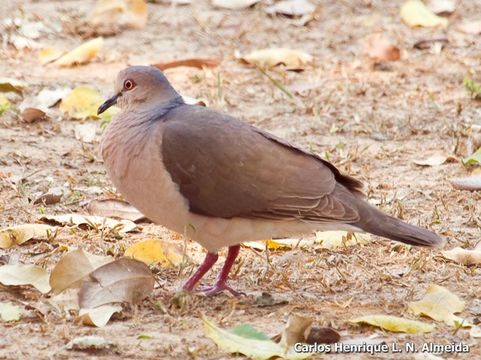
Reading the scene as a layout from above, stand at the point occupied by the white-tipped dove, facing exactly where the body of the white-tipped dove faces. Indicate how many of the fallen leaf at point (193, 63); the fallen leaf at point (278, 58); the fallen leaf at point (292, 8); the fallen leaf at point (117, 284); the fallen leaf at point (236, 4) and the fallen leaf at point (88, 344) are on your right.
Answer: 4

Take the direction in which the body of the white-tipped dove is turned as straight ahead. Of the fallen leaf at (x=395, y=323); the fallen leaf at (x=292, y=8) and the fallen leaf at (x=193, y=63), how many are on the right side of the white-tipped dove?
2

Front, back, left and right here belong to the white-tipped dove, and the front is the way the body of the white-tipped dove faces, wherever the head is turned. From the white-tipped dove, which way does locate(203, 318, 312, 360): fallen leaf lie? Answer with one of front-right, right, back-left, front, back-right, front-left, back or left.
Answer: left

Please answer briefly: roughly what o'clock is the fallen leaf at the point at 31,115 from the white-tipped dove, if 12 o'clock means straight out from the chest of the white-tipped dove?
The fallen leaf is roughly at 2 o'clock from the white-tipped dove.

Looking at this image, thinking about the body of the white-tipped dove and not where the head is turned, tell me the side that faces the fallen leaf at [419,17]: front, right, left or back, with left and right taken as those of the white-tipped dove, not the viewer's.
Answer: right

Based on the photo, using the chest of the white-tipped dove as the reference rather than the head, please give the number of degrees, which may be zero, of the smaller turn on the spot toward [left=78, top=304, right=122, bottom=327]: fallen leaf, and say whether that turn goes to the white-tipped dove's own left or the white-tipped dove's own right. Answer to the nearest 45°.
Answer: approximately 45° to the white-tipped dove's own left

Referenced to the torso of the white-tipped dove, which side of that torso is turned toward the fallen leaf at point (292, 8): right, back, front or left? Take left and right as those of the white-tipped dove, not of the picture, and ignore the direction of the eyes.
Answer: right

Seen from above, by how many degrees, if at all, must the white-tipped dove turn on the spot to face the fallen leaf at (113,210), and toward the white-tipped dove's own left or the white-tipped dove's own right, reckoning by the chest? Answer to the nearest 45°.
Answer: approximately 45° to the white-tipped dove's own right

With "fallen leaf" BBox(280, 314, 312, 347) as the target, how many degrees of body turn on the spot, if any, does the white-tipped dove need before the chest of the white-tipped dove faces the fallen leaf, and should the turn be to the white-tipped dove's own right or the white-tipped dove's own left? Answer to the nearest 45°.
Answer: approximately 90° to the white-tipped dove's own left

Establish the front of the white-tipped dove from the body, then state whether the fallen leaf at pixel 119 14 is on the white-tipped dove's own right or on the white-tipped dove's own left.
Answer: on the white-tipped dove's own right

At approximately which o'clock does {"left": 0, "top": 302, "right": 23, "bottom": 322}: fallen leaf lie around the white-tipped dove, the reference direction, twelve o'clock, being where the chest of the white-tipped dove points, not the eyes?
The fallen leaf is roughly at 11 o'clock from the white-tipped dove.

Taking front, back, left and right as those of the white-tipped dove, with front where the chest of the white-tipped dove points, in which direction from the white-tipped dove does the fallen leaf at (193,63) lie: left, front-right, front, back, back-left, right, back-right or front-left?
right

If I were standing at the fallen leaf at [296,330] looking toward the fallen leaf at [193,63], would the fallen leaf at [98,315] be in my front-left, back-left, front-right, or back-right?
front-left

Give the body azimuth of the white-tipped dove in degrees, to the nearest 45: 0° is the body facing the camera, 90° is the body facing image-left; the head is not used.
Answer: approximately 90°
